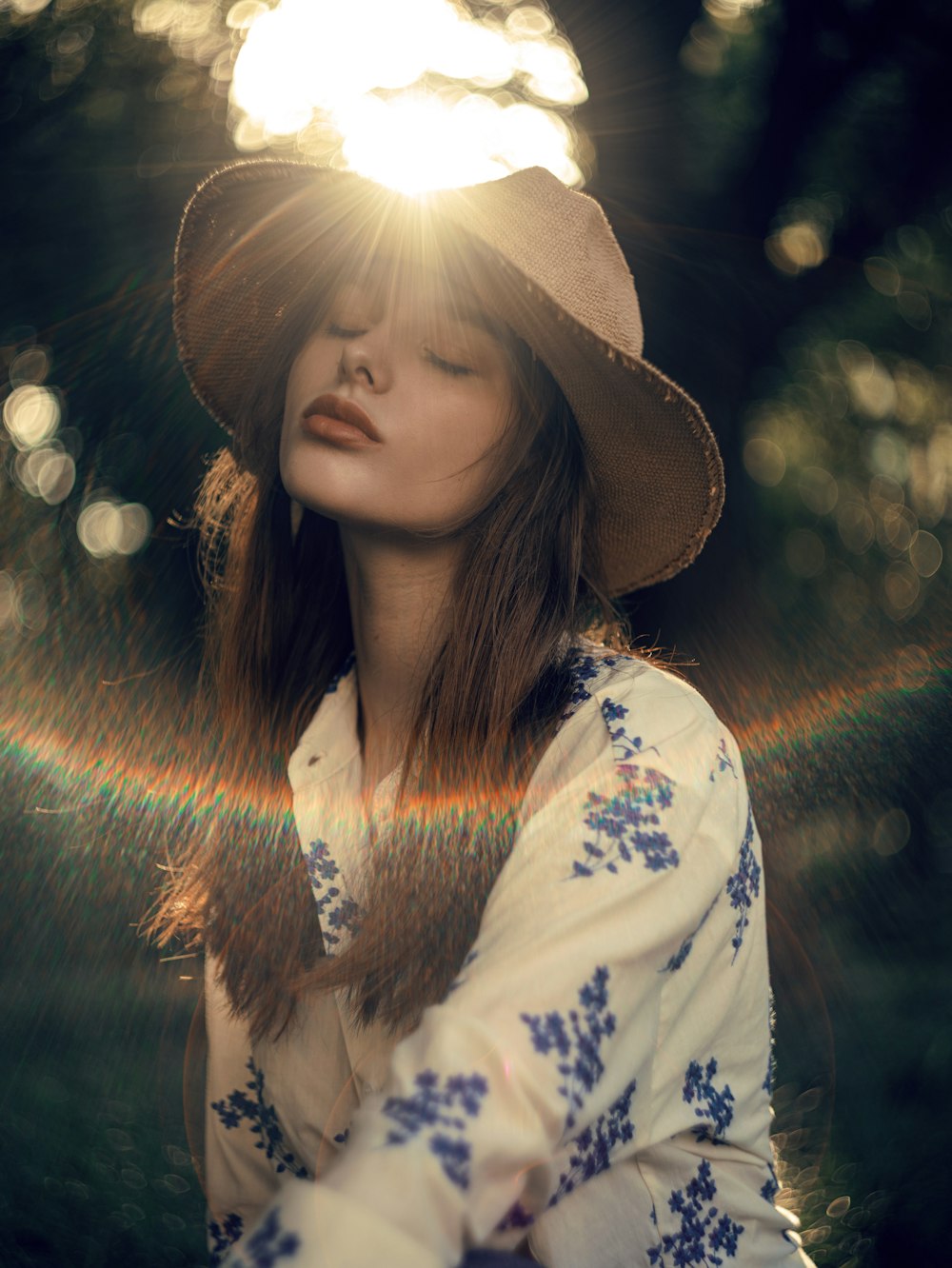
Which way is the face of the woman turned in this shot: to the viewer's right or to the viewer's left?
to the viewer's left

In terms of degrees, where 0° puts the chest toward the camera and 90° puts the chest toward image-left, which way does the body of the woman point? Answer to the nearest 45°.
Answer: approximately 45°
